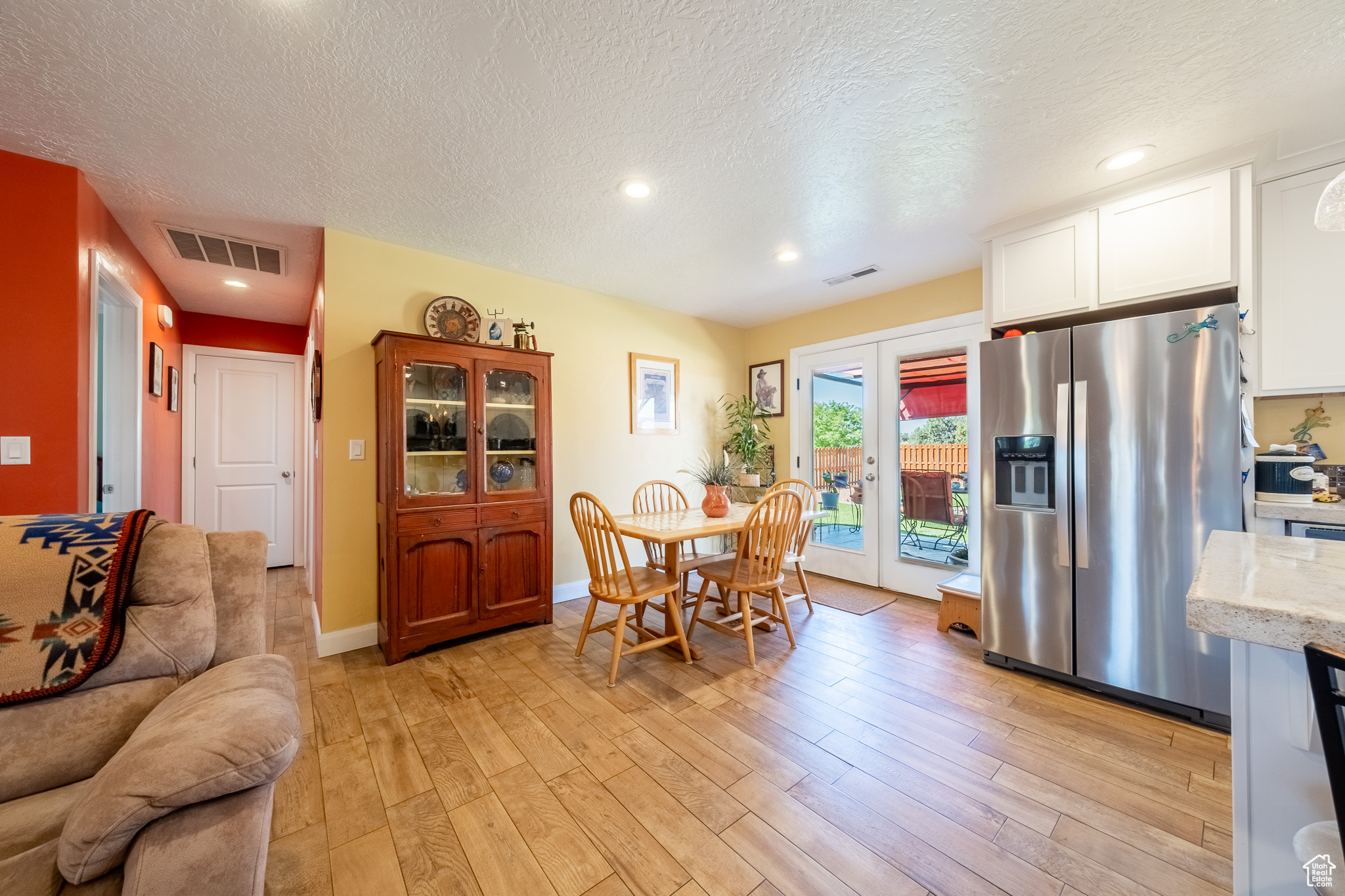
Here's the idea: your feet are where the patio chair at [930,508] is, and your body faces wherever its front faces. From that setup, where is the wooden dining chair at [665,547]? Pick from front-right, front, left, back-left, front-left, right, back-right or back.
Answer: back

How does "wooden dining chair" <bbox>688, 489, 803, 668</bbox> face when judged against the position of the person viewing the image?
facing away from the viewer and to the left of the viewer

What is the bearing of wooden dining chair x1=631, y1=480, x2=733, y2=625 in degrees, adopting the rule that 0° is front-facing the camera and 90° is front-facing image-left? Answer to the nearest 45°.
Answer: approximately 315°
